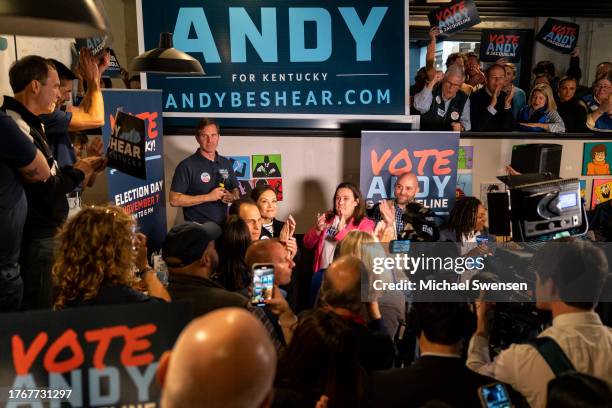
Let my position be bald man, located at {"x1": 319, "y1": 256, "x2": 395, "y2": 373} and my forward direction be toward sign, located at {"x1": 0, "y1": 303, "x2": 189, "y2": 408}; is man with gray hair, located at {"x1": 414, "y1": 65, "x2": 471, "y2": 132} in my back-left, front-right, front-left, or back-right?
back-right

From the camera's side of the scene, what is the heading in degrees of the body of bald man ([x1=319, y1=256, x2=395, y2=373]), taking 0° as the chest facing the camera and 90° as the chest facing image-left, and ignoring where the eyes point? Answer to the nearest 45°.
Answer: approximately 225°

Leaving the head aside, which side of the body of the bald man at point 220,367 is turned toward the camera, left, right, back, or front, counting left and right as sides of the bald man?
back

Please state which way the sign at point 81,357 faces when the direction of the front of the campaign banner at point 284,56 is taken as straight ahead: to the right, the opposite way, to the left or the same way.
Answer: the same way

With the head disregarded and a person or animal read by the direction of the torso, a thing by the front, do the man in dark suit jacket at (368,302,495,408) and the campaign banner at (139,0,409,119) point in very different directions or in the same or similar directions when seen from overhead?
very different directions

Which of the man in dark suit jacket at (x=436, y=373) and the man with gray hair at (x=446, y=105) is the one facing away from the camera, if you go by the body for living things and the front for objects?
the man in dark suit jacket

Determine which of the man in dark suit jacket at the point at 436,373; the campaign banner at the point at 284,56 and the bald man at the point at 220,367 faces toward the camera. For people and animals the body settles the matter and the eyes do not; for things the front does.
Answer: the campaign banner

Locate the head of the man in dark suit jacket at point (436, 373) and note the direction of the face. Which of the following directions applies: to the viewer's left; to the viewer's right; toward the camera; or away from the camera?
away from the camera

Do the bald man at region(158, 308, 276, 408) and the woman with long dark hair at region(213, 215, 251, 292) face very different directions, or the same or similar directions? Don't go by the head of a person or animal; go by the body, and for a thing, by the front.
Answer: same or similar directions

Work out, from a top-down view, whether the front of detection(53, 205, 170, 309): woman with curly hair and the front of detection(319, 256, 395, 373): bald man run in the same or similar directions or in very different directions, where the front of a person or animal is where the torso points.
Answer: same or similar directions

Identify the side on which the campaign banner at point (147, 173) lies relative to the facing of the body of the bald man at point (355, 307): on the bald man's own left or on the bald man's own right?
on the bald man's own left

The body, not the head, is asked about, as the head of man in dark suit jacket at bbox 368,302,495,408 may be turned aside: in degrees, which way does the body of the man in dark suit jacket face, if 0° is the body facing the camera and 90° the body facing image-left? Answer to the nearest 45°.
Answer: approximately 180°

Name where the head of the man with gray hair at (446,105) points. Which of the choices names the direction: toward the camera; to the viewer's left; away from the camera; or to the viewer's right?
toward the camera

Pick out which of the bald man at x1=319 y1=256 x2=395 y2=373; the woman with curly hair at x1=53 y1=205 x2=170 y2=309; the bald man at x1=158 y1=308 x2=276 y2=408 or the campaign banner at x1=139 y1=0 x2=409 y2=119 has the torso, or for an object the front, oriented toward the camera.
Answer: the campaign banner

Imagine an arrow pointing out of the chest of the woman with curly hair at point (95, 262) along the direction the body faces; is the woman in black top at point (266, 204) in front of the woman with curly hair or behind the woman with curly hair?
in front

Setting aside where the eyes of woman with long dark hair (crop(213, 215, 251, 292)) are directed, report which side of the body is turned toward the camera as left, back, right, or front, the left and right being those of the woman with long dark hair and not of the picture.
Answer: back

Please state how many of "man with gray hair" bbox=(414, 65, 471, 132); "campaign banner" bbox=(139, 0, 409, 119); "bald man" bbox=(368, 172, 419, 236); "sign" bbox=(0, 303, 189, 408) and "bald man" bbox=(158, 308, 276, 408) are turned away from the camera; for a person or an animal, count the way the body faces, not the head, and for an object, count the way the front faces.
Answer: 1

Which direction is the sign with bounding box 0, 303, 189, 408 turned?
toward the camera

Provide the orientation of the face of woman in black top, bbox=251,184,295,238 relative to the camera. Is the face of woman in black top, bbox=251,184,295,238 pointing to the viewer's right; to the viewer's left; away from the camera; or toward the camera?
toward the camera

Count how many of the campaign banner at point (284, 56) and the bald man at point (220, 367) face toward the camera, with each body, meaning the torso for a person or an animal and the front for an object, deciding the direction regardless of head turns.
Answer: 1
